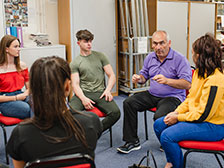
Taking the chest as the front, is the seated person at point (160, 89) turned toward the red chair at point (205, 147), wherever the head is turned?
no

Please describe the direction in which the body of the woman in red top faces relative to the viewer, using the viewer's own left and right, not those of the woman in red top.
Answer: facing the viewer and to the right of the viewer

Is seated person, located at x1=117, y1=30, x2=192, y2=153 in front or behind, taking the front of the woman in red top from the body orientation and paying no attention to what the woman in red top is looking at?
in front

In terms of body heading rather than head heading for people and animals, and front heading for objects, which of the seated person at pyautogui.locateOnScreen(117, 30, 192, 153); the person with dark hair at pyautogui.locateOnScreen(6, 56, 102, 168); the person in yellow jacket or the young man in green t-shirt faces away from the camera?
the person with dark hair

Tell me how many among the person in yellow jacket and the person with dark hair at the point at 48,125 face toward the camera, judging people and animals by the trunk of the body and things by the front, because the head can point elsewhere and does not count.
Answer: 0

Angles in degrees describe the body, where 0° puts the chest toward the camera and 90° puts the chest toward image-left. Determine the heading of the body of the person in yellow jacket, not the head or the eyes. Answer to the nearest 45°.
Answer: approximately 90°

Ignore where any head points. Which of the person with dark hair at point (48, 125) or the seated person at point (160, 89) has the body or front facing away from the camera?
the person with dark hair

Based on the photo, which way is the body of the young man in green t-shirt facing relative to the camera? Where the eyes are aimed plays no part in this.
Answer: toward the camera

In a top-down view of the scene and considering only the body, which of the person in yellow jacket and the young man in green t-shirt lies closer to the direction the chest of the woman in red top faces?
the person in yellow jacket

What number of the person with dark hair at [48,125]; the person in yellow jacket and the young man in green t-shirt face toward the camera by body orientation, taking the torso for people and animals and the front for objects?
1

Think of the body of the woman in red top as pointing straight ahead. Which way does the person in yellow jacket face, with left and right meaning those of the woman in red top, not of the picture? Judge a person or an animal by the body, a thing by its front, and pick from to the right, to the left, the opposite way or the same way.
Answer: the opposite way

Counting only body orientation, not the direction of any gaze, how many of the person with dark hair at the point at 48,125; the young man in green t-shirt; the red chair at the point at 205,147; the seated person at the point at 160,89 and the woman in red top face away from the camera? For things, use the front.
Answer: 1

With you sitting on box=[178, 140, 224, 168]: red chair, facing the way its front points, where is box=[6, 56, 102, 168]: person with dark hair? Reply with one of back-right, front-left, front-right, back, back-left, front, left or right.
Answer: front-left

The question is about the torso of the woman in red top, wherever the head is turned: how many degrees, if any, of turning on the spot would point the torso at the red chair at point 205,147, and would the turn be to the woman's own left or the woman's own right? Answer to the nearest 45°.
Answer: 0° — they already face it

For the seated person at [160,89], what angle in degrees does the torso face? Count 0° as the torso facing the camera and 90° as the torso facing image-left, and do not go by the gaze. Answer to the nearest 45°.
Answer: approximately 45°

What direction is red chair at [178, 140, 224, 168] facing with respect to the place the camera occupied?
facing to the left of the viewer

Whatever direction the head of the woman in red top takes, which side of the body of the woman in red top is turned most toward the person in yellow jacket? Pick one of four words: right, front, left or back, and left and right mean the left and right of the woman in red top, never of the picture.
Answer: front

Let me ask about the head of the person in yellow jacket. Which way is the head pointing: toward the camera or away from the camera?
away from the camera

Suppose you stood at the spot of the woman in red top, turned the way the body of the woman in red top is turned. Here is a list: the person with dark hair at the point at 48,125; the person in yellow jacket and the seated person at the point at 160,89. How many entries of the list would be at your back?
0
